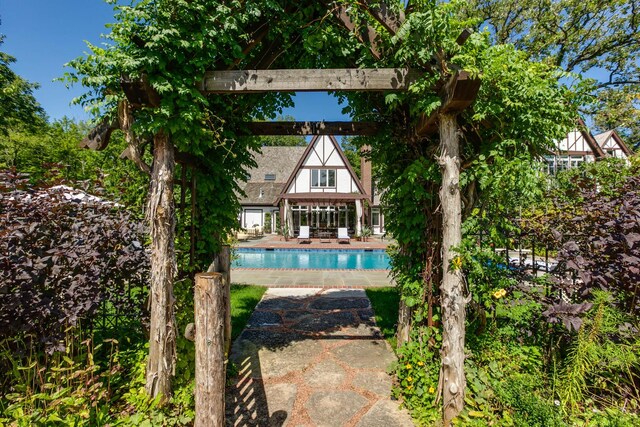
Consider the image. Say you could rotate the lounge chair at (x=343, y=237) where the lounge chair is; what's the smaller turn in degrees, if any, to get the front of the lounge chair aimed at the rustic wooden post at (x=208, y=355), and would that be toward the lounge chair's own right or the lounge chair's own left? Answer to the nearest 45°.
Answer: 0° — it already faces it

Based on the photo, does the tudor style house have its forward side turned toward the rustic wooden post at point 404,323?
yes

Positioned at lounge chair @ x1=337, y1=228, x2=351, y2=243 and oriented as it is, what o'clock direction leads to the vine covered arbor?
The vine covered arbor is roughly at 12 o'clock from the lounge chair.

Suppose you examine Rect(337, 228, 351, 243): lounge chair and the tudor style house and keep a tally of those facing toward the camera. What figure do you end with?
2

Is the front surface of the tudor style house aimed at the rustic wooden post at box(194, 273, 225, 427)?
yes

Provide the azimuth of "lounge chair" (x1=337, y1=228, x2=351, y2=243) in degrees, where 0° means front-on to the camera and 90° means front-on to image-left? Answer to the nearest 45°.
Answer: approximately 0°
